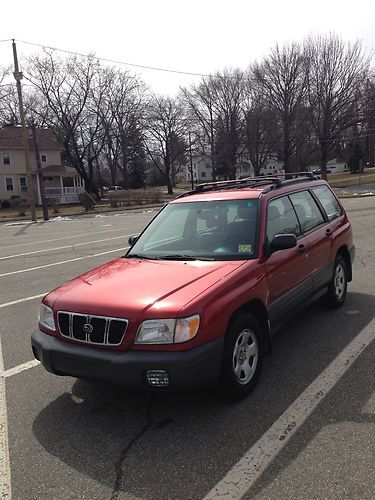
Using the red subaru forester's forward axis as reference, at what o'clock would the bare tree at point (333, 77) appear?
The bare tree is roughly at 5 o'clock from the red subaru forester.

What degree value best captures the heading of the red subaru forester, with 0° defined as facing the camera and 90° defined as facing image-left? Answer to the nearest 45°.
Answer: approximately 45°
